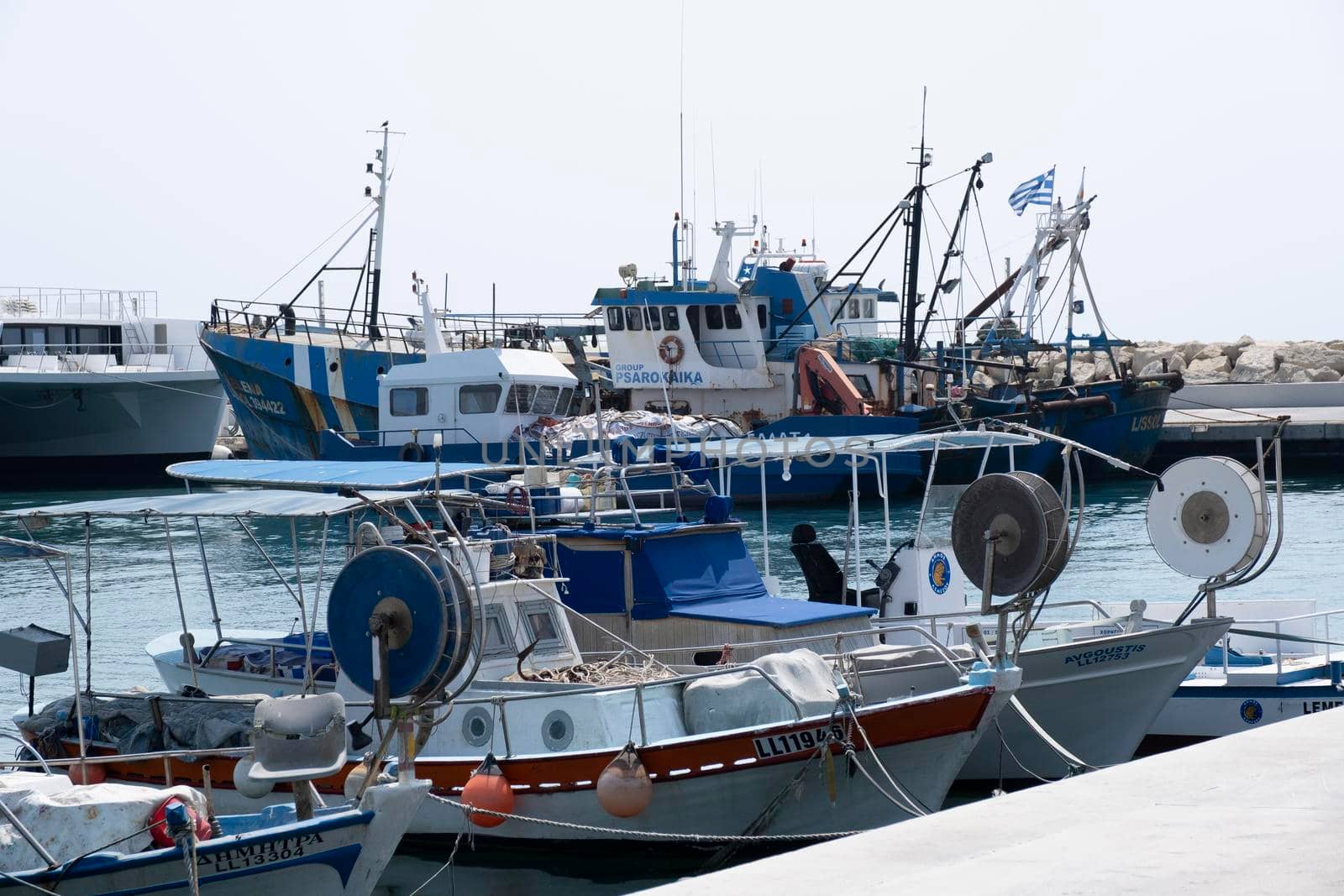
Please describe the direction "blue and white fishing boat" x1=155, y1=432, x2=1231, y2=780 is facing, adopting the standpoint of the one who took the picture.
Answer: facing to the right of the viewer

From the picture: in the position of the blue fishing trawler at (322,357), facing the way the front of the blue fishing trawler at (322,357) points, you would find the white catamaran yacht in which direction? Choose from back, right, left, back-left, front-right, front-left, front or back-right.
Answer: front-right

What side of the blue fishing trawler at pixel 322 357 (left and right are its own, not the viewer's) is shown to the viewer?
left

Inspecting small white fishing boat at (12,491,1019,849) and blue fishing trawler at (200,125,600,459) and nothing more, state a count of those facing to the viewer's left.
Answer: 1

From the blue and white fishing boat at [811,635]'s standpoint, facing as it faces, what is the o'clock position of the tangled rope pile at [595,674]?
The tangled rope pile is roughly at 5 o'clock from the blue and white fishing boat.

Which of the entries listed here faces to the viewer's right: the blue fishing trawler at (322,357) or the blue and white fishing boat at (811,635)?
the blue and white fishing boat

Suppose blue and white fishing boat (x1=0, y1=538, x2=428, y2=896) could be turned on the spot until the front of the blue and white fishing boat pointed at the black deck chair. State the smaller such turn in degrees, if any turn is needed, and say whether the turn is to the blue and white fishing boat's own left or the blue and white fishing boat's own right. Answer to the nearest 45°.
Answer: approximately 45° to the blue and white fishing boat's own left

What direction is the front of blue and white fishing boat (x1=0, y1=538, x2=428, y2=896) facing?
to the viewer's right

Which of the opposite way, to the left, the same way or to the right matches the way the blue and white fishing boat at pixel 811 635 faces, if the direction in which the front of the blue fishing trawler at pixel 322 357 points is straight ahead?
the opposite way

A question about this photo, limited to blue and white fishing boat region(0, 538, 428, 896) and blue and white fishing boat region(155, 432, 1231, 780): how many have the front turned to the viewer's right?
2

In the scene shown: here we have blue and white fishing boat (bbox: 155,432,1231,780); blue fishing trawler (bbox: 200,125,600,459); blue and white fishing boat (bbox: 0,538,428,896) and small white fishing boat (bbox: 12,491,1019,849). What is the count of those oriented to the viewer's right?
3

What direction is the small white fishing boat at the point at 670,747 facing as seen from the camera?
to the viewer's right

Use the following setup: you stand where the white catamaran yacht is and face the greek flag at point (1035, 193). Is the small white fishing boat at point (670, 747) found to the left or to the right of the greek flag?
right

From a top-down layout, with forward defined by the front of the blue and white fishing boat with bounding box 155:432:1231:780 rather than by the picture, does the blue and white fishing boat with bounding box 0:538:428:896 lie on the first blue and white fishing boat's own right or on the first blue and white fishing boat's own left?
on the first blue and white fishing boat's own right

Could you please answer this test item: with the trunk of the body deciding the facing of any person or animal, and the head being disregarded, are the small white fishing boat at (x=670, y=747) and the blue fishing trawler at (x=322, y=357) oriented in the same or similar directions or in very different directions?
very different directions
